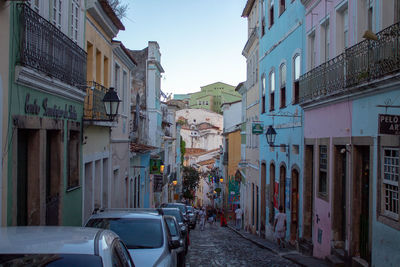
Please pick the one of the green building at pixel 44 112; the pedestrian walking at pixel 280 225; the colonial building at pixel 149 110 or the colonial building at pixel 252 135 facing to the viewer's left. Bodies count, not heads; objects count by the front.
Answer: the colonial building at pixel 252 135

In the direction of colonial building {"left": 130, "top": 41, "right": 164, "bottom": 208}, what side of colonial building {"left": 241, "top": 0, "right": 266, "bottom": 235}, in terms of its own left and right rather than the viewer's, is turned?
front

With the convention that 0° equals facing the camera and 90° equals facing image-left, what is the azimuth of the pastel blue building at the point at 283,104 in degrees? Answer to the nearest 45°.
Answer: approximately 45°

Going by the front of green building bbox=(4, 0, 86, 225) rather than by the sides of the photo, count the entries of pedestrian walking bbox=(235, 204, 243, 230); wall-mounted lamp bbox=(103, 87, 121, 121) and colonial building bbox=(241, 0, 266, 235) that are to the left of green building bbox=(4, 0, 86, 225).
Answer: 3

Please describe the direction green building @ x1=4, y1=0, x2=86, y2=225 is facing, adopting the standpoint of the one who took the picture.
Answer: facing the viewer and to the right of the viewer

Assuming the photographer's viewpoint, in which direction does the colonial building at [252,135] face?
facing to the left of the viewer

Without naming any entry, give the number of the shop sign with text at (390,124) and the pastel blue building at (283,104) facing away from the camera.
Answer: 0

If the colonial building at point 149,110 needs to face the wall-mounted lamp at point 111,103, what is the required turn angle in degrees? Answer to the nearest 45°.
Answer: approximately 45° to its right

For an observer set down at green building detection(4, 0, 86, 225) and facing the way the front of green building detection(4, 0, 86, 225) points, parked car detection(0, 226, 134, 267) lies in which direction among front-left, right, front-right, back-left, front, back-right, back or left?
front-right
